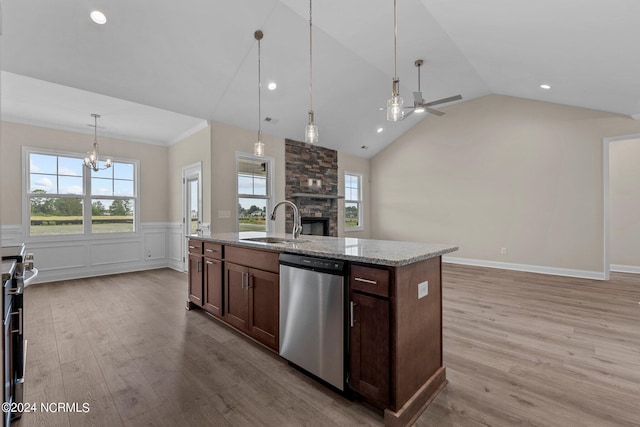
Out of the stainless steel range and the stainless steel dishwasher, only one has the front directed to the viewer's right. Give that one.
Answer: the stainless steel range

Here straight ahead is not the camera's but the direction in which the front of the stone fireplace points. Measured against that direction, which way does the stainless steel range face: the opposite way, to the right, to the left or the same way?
to the left

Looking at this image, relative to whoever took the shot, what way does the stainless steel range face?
facing to the right of the viewer

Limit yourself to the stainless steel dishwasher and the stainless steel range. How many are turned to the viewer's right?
1

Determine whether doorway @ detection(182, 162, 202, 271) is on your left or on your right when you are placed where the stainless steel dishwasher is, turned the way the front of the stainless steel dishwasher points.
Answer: on your right

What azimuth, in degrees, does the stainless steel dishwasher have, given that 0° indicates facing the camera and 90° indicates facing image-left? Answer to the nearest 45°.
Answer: approximately 45°
